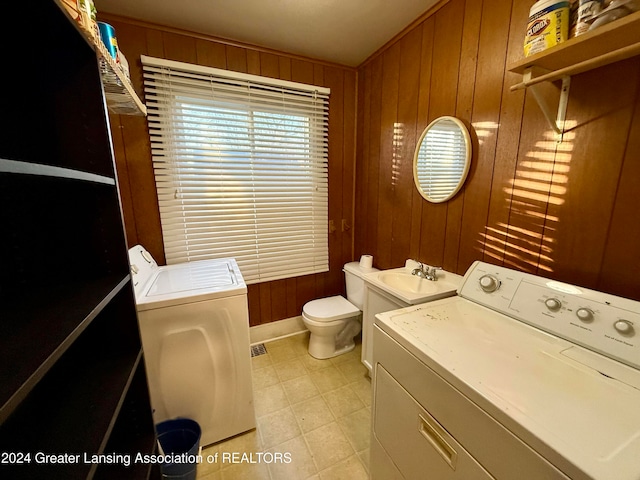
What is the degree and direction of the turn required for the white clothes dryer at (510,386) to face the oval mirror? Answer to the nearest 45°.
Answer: approximately 90° to its right

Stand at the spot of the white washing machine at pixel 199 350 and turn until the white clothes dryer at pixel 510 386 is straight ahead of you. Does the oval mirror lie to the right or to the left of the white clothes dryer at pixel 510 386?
left

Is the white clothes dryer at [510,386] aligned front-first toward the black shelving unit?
yes

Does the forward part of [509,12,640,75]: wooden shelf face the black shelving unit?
yes

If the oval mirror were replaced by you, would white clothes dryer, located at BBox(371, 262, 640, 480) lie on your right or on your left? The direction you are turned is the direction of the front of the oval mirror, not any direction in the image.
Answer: on your left

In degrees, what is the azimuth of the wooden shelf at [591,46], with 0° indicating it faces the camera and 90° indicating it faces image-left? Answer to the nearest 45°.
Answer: approximately 45°

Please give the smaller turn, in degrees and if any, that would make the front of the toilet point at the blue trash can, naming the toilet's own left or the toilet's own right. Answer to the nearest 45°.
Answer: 0° — it already faces it

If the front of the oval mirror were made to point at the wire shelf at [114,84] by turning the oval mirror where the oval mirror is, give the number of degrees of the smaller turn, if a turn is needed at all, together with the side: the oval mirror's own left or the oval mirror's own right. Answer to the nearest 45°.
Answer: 0° — it already faces it
